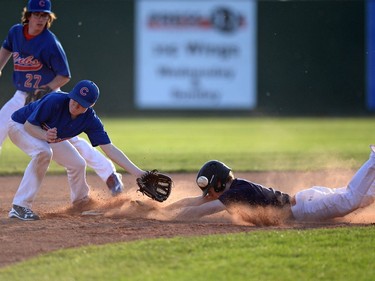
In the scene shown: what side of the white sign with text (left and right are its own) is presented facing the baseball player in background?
front

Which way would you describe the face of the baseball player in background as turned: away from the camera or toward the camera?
toward the camera

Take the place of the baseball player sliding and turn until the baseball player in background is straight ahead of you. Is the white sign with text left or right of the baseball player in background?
right

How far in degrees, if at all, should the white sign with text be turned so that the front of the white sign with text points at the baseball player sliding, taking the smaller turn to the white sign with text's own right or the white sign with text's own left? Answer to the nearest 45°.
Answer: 0° — it already faces them

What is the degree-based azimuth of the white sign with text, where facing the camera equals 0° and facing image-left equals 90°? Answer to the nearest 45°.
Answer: approximately 0°
